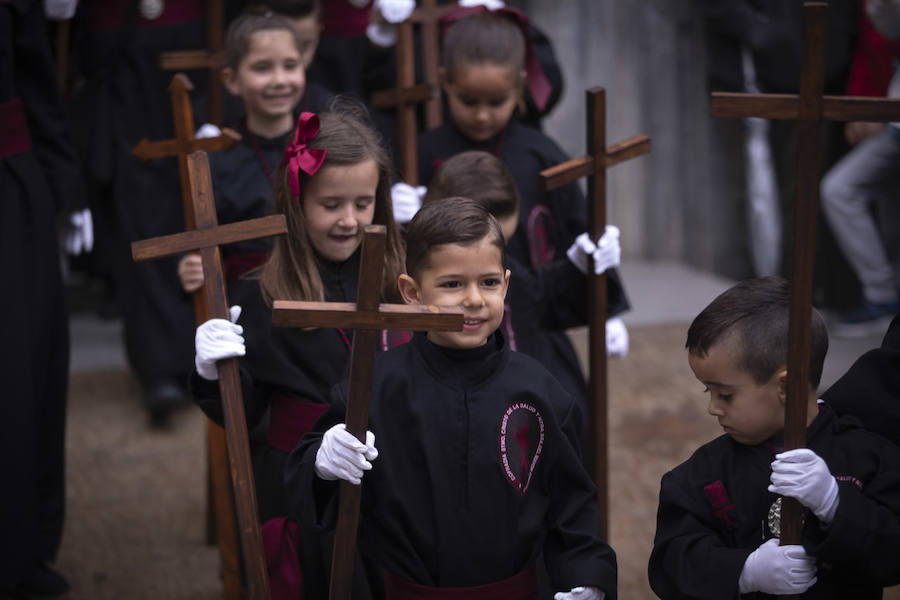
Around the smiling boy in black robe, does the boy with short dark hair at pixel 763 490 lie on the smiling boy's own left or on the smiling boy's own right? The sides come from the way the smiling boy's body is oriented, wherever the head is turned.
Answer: on the smiling boy's own left

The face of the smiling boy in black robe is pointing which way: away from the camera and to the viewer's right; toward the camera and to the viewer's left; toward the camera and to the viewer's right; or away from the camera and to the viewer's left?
toward the camera and to the viewer's right

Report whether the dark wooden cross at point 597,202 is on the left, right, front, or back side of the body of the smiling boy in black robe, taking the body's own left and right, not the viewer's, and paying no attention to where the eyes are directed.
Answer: back

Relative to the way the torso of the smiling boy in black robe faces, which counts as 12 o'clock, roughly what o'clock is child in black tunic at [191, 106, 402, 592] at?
The child in black tunic is roughly at 5 o'clock from the smiling boy in black robe.

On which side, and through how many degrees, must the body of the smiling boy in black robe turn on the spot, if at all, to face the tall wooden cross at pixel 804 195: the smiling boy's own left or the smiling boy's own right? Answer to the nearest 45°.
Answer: approximately 90° to the smiling boy's own left

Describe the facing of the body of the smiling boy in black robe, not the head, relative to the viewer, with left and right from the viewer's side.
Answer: facing the viewer
